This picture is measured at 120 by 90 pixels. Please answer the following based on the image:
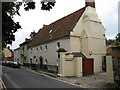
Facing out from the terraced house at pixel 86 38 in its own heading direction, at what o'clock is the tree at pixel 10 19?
The tree is roughly at 11 o'clock from the terraced house.

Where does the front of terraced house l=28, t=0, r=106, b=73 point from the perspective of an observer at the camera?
facing the viewer and to the left of the viewer
